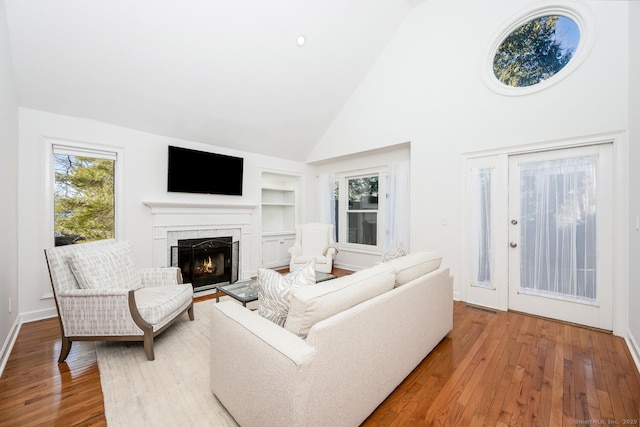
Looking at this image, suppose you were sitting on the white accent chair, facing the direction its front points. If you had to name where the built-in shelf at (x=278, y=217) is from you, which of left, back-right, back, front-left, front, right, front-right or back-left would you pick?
back-right

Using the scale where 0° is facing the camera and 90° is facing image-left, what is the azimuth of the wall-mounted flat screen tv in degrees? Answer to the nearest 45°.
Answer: approximately 315°

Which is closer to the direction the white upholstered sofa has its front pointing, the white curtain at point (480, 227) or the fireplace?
the fireplace

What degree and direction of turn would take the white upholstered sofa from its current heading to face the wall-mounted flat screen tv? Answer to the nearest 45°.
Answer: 0° — it already faces it

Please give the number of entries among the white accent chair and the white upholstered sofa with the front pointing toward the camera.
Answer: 1

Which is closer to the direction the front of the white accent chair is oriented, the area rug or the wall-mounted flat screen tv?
the area rug

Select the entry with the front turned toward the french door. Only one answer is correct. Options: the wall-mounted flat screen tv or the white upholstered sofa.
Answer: the wall-mounted flat screen tv

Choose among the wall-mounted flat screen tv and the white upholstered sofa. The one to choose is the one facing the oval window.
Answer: the wall-mounted flat screen tv

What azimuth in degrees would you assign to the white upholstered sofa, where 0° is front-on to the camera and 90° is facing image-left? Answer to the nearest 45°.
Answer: approximately 135°
